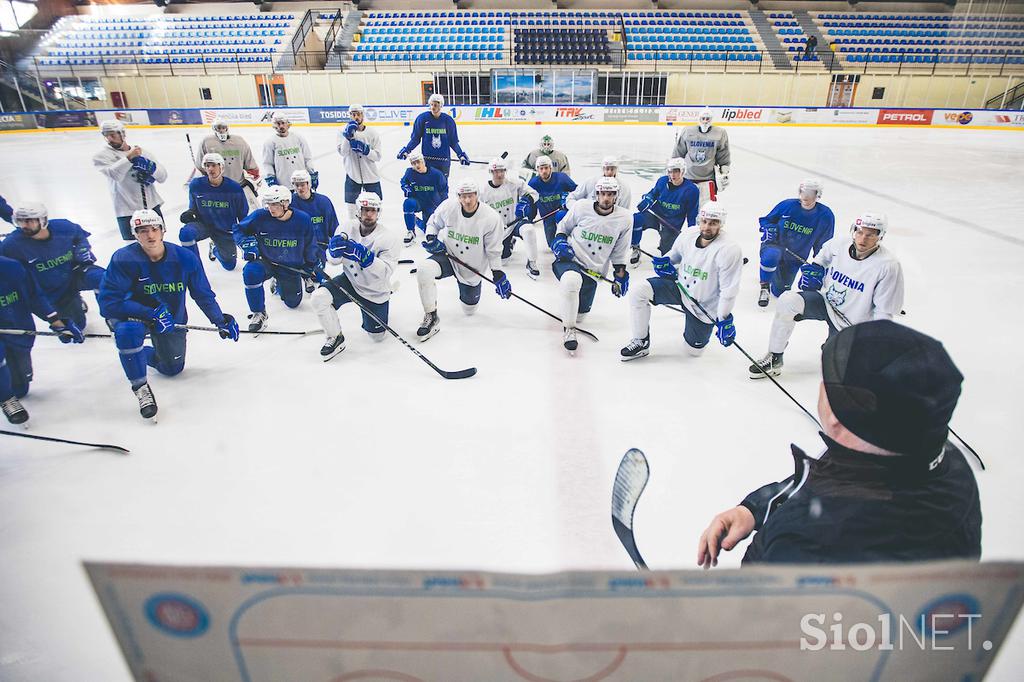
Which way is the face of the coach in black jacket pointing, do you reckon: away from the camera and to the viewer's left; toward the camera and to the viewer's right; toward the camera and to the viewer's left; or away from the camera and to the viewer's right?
away from the camera and to the viewer's left

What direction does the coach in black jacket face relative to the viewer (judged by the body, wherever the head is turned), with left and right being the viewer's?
facing away from the viewer and to the left of the viewer
